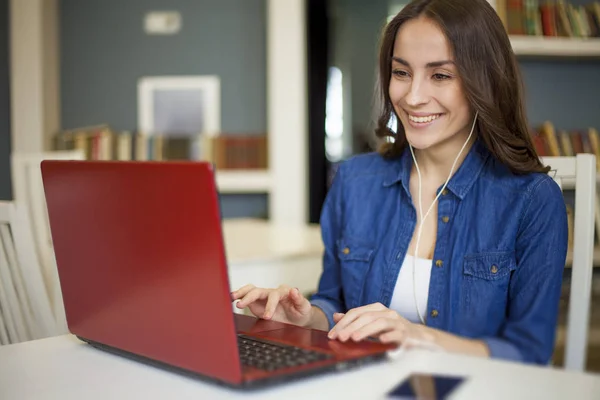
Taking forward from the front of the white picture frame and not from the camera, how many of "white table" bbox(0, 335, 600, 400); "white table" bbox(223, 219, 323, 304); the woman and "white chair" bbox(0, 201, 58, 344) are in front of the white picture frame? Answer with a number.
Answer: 4

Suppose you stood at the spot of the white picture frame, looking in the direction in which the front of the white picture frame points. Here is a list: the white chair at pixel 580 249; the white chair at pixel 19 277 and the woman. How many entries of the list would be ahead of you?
3

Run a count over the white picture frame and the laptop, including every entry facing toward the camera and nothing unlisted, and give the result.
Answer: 1

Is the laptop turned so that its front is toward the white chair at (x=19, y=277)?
no

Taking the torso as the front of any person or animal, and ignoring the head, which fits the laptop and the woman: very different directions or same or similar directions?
very different directions

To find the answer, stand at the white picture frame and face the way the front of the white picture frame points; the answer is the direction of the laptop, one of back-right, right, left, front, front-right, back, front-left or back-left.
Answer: front

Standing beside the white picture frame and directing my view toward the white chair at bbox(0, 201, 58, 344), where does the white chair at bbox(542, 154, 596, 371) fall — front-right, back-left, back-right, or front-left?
front-left

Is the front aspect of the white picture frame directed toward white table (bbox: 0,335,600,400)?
yes

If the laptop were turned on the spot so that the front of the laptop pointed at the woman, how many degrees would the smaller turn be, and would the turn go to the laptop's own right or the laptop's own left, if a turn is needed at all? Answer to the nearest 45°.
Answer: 0° — it already faces them

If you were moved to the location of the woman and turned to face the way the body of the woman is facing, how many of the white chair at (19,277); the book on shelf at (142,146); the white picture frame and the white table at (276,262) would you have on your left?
0

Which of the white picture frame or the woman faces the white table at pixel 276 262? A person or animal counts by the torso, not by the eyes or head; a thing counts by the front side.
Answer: the white picture frame

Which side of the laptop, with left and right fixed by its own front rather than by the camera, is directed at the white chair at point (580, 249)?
front

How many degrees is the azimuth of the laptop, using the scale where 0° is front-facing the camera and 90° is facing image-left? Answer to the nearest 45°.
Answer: approximately 225°

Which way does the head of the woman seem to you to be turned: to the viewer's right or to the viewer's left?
to the viewer's left

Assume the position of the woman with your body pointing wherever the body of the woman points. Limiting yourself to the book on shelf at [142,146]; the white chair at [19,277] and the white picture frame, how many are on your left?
0

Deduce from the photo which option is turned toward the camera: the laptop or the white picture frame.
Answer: the white picture frame

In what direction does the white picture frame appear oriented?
toward the camera

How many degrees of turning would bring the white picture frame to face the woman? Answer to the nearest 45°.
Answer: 0° — it already faces them
